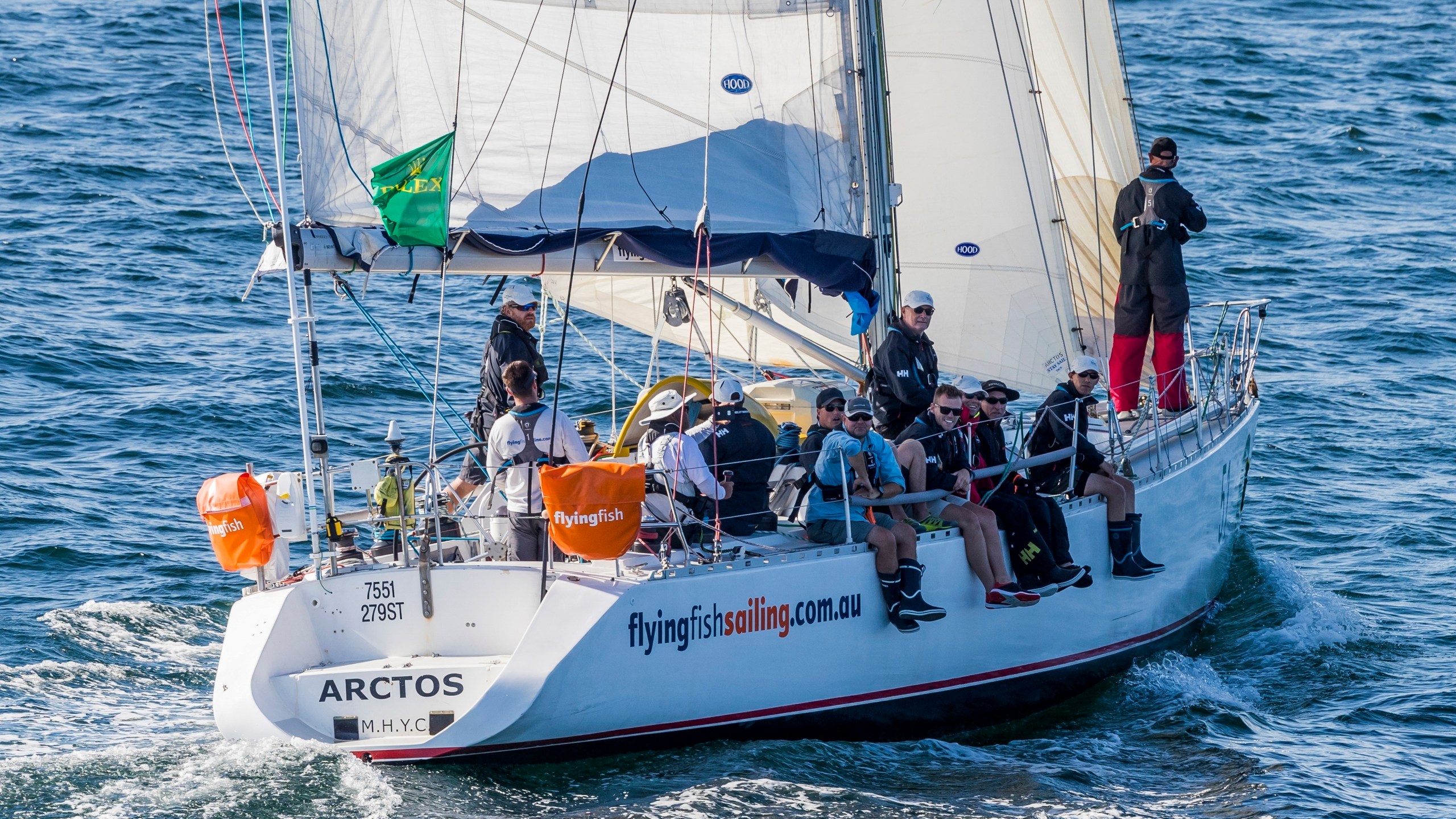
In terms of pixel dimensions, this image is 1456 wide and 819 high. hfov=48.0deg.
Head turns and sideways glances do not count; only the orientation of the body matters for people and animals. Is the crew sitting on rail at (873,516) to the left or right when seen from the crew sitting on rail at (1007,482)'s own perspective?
on their right

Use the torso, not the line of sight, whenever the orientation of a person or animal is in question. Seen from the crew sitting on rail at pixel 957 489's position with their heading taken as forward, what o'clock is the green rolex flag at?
The green rolex flag is roughly at 4 o'clock from the crew sitting on rail.

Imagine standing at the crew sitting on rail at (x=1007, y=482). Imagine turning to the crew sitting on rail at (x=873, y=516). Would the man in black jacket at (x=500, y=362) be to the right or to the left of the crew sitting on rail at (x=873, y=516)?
right

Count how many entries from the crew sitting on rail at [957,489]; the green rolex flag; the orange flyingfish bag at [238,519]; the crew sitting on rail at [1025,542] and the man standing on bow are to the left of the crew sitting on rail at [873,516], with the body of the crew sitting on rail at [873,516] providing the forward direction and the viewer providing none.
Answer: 3

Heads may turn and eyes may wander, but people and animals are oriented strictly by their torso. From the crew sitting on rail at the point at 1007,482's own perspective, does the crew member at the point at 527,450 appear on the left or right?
on their right

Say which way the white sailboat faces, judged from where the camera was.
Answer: facing away from the viewer and to the right of the viewer

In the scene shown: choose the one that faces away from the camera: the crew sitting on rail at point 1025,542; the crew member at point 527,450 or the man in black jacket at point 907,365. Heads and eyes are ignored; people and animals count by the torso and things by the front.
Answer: the crew member

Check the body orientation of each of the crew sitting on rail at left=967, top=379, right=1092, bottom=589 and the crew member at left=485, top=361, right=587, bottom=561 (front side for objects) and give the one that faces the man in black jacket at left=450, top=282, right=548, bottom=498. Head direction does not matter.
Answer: the crew member
